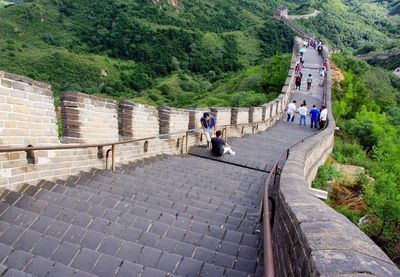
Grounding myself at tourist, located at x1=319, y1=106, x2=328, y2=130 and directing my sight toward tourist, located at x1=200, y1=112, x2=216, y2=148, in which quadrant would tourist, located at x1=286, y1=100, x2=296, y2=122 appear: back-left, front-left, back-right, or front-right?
back-right

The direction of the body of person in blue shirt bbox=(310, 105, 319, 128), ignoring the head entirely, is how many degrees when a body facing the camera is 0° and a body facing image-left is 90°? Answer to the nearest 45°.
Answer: approximately 180°

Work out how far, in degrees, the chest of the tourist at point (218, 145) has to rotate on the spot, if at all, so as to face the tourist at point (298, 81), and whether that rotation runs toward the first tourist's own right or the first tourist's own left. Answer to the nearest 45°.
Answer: approximately 45° to the first tourist's own left
